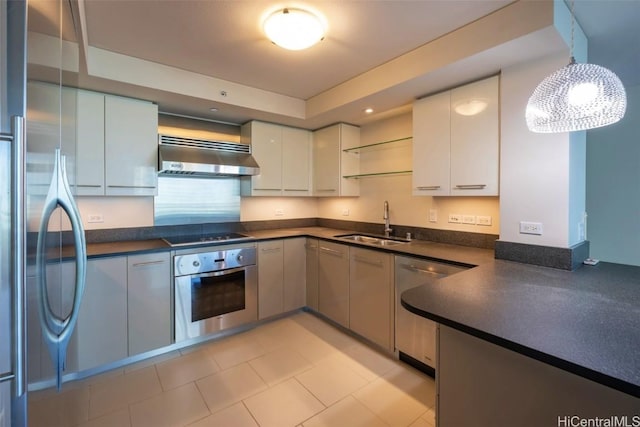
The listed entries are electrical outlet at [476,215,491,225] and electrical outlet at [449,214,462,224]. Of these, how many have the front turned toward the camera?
2

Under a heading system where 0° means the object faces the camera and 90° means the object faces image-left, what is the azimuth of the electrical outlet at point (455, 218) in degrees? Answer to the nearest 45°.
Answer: approximately 0°

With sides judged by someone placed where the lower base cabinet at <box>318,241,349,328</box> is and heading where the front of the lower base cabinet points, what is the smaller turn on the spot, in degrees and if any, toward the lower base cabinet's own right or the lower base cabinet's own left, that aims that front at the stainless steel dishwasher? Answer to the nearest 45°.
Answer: approximately 90° to the lower base cabinet's own left

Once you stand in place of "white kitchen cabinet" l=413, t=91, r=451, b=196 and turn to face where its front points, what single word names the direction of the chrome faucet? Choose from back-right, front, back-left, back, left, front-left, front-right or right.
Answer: right

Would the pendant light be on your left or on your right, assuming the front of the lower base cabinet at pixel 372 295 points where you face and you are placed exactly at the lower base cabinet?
on your left

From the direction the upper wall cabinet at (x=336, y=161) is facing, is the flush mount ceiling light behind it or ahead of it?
ahead

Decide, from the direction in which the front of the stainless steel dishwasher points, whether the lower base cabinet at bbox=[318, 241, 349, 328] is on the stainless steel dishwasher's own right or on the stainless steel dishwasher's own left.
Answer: on the stainless steel dishwasher's own right

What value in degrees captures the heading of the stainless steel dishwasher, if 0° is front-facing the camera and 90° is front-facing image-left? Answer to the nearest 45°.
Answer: approximately 45°

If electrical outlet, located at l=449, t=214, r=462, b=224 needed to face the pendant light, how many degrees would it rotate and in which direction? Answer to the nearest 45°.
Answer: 0° — it already faces it

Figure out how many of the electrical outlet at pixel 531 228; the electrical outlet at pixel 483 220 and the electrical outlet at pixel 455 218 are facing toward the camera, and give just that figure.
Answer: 3

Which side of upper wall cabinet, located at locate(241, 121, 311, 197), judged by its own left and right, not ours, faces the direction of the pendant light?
front

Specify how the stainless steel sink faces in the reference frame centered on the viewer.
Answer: facing the viewer and to the left of the viewer
